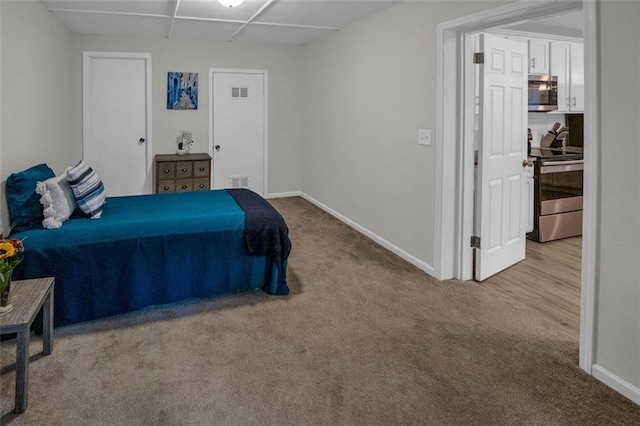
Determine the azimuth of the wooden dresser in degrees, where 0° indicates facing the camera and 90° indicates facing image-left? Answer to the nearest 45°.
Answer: approximately 0°

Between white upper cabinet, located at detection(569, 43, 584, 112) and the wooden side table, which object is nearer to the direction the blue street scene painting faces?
the wooden side table

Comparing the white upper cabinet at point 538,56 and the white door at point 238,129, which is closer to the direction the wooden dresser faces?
the white upper cabinet

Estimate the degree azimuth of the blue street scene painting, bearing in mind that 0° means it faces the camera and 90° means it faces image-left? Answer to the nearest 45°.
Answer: approximately 0°

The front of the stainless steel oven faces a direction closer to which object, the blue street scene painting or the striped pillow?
the striped pillow

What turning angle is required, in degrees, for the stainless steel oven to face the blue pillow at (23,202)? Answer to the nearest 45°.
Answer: approximately 90° to its right

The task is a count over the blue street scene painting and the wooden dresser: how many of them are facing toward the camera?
2
